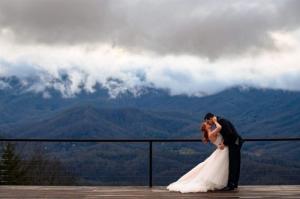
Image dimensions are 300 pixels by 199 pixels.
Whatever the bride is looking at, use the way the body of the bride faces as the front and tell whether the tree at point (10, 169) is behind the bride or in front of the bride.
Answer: behind

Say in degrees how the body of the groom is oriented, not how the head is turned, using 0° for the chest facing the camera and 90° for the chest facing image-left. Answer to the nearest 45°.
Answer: approximately 90°

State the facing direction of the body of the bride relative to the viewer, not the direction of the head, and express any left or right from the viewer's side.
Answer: facing to the right of the viewer

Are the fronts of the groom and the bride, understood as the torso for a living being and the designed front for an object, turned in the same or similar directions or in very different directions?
very different directions

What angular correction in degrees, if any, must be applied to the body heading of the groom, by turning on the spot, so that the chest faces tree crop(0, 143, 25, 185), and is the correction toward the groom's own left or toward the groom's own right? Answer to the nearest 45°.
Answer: approximately 45° to the groom's own right
